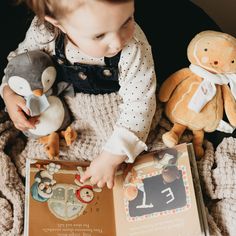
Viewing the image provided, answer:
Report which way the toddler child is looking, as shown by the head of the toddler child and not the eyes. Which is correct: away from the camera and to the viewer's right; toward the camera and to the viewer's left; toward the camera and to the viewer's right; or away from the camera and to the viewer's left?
toward the camera and to the viewer's right

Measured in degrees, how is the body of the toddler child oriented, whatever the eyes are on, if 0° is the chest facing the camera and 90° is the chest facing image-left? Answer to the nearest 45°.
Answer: approximately 0°
